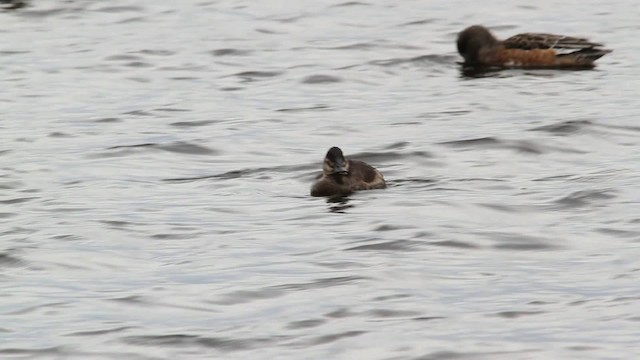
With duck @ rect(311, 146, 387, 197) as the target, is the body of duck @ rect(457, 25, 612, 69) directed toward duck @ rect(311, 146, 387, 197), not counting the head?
no

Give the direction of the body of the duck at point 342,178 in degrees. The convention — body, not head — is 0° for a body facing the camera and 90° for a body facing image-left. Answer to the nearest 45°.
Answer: approximately 45°

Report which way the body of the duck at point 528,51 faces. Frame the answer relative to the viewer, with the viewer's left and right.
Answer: facing to the left of the viewer

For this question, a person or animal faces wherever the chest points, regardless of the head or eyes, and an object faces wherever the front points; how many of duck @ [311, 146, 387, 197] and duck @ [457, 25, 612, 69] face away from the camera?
0

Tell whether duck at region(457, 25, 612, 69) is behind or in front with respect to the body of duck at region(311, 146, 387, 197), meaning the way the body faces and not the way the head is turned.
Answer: behind
